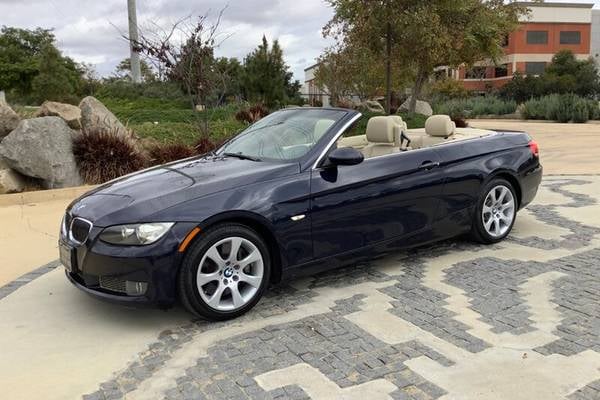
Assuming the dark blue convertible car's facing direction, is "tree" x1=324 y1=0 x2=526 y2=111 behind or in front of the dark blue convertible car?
behind

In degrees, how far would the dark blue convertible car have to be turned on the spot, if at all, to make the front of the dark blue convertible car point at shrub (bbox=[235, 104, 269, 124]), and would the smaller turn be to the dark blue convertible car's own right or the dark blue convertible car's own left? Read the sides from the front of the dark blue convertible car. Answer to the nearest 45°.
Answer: approximately 135° to the dark blue convertible car's own right

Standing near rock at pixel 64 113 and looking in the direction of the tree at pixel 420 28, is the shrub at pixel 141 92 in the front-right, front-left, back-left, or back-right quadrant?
front-left

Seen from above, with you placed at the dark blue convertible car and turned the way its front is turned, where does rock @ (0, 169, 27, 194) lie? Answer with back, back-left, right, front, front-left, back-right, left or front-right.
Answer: right

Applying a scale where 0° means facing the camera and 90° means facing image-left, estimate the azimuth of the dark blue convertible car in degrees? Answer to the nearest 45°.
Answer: approximately 45°

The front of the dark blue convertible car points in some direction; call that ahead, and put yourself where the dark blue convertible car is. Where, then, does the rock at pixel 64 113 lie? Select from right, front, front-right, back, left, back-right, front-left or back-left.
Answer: right

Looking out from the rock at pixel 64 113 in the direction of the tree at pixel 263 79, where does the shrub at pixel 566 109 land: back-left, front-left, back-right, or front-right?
front-right

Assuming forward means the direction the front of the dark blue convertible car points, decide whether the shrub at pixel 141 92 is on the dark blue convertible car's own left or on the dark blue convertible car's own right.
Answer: on the dark blue convertible car's own right

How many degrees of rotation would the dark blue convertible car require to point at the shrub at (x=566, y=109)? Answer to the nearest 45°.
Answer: approximately 180°

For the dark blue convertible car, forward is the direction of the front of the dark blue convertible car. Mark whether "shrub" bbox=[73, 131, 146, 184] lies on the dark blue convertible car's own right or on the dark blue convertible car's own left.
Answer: on the dark blue convertible car's own right

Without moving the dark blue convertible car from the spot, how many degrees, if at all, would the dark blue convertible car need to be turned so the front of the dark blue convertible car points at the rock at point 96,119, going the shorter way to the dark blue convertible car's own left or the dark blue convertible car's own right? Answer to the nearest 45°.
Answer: approximately 90° to the dark blue convertible car's own right

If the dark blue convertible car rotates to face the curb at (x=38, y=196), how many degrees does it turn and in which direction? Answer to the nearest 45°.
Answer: approximately 90° to its right

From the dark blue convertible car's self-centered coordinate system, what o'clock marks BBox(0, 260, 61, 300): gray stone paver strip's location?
The gray stone paver strip is roughly at 2 o'clock from the dark blue convertible car.

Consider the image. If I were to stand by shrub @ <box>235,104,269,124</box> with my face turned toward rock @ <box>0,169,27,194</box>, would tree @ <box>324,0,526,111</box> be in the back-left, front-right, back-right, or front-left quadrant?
back-left
